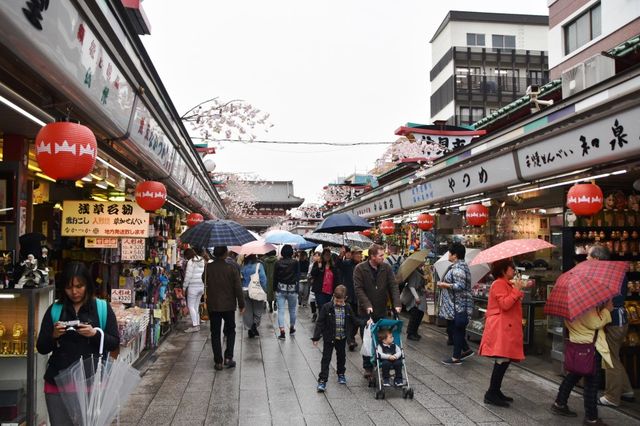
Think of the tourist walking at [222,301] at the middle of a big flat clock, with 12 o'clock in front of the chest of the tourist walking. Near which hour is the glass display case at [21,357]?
The glass display case is roughly at 7 o'clock from the tourist walking.

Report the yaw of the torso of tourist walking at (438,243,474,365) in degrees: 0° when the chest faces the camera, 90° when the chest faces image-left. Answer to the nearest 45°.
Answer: approximately 90°

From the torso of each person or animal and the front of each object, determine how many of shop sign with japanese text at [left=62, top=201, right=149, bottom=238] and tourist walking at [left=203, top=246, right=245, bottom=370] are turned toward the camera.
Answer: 1

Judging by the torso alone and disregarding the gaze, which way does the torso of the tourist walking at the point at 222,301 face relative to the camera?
away from the camera

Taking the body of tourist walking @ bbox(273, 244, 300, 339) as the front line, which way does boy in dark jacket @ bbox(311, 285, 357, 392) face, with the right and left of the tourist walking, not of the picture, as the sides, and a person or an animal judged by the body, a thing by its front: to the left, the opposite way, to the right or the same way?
the opposite way

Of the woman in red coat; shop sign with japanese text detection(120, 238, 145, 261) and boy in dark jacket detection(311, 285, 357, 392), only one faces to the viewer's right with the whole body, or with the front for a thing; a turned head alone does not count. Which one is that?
the woman in red coat

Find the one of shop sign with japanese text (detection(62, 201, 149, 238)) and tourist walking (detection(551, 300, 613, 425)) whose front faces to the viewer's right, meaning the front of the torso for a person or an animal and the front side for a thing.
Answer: the tourist walking

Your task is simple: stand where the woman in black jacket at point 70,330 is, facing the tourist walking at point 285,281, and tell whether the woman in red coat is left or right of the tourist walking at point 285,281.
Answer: right

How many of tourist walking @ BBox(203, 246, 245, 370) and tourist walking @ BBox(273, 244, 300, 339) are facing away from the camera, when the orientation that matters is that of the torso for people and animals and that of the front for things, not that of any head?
2

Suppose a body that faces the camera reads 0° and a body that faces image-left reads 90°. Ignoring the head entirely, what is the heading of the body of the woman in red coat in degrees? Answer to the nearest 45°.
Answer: approximately 270°

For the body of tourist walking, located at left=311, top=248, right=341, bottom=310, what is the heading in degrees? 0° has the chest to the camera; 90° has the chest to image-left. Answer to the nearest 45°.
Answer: approximately 0°

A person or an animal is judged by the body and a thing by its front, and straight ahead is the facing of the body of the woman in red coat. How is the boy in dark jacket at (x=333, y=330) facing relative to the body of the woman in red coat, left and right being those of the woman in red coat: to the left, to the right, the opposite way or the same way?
to the right

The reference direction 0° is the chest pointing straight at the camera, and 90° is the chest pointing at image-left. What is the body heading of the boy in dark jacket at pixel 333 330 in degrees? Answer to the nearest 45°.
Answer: approximately 0°

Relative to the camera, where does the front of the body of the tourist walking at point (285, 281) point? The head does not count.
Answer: away from the camera

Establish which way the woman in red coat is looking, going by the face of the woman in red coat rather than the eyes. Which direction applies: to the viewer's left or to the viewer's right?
to the viewer's right
